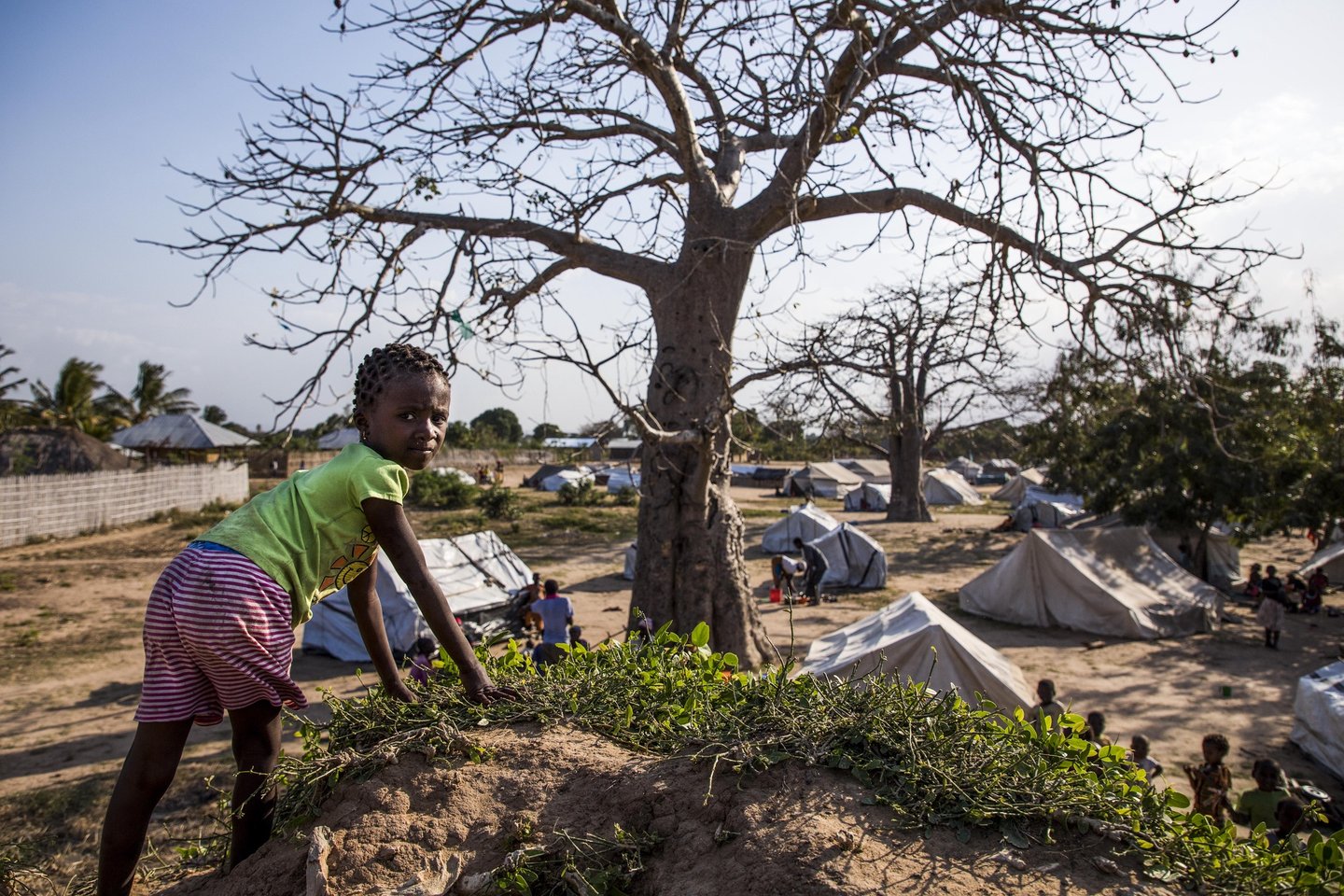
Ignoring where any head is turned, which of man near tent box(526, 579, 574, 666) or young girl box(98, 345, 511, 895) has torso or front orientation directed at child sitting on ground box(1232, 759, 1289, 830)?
the young girl

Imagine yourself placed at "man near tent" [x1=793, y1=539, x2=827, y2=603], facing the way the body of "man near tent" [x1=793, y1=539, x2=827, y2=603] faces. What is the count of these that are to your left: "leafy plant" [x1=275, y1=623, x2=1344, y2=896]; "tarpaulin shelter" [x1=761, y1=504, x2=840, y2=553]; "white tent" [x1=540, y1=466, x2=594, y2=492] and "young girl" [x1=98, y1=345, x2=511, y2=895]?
2

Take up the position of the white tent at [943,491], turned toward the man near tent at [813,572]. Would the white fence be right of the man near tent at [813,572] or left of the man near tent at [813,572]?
right

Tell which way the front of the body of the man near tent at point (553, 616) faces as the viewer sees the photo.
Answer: away from the camera

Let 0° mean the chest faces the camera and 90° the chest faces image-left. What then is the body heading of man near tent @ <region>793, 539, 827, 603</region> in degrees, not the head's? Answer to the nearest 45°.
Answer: approximately 90°

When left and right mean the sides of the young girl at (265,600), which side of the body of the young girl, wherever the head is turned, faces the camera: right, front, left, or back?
right

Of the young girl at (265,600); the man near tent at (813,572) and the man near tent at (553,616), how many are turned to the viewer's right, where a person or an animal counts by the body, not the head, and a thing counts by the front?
1

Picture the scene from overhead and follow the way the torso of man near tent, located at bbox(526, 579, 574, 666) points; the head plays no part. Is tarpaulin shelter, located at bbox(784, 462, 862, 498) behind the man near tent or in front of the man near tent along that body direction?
in front

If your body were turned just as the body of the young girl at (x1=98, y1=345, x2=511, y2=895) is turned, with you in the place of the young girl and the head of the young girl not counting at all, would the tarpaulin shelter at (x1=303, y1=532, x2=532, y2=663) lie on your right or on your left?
on your left

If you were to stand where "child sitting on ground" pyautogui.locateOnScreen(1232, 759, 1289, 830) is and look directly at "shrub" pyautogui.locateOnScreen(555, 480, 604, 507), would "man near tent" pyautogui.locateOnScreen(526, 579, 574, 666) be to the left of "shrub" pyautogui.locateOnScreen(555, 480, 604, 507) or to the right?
left

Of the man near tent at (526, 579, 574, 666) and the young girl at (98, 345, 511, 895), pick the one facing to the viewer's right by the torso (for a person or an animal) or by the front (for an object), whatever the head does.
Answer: the young girl

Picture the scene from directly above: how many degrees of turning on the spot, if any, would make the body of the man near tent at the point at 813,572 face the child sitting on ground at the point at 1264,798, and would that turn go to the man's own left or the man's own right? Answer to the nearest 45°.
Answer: approximately 90° to the man's own left
